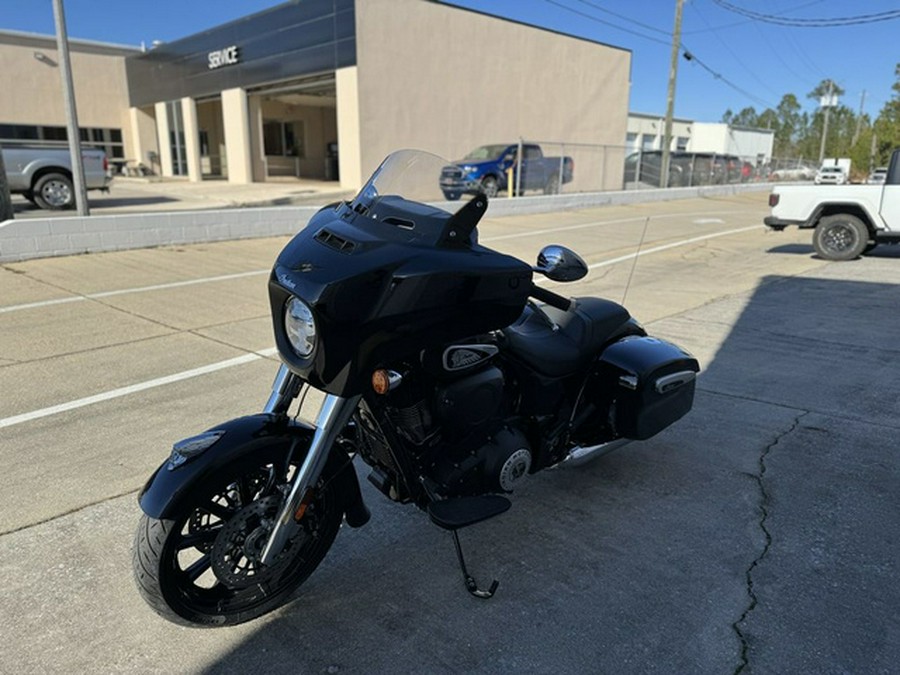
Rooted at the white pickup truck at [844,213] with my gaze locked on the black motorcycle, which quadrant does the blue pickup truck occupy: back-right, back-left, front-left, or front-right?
back-right

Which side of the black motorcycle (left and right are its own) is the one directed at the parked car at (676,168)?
back

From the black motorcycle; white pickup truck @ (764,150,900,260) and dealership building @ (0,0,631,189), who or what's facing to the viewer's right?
the white pickup truck

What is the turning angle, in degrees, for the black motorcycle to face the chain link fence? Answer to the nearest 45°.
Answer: approximately 135° to its right

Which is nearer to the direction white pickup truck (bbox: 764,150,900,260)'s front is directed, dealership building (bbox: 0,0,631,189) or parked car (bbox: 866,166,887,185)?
the parked car

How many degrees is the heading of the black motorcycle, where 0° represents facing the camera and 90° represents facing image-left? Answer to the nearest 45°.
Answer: approximately 45°

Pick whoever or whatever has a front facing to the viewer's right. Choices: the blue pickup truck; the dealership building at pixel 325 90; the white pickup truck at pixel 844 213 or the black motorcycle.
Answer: the white pickup truck

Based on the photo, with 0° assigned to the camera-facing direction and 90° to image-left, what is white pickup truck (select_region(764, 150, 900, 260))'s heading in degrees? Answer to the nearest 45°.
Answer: approximately 270°

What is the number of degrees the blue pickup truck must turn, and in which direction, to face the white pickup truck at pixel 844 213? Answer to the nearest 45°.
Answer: approximately 90° to its left

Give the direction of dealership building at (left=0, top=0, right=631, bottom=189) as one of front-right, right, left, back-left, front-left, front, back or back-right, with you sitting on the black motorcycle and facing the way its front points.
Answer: back-right

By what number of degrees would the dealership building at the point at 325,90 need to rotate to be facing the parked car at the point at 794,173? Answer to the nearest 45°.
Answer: approximately 135° to its left

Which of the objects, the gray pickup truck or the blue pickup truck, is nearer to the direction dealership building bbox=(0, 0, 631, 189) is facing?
the gray pickup truck
